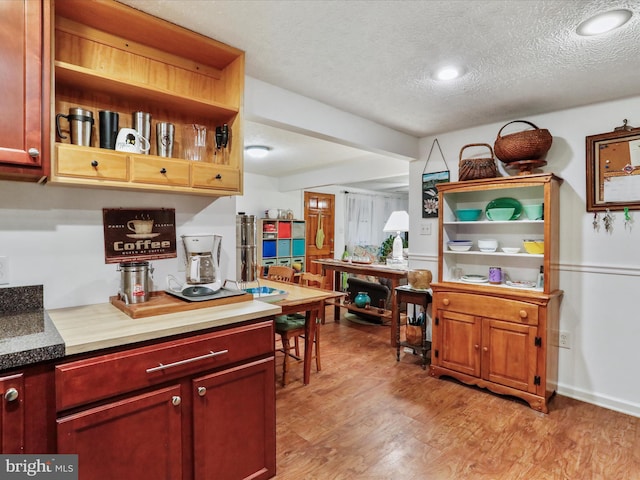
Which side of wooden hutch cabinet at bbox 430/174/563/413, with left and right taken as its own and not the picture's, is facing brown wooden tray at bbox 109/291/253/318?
front

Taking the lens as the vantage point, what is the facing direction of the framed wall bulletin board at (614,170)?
facing the viewer and to the left of the viewer

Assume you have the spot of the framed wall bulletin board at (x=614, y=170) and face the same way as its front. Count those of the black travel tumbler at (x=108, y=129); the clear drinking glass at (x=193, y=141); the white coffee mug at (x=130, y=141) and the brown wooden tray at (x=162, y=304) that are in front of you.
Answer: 4

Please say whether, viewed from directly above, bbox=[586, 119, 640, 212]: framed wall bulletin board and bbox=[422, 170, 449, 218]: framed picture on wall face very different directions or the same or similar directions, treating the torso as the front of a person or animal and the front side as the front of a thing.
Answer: same or similar directions

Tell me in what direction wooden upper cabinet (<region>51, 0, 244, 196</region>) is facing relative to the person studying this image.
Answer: facing the viewer and to the right of the viewer

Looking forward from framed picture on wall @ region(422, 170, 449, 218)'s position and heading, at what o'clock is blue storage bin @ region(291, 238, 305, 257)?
The blue storage bin is roughly at 3 o'clock from the framed picture on wall.

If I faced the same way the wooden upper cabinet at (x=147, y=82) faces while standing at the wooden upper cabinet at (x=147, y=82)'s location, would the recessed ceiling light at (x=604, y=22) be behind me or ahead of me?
ahead

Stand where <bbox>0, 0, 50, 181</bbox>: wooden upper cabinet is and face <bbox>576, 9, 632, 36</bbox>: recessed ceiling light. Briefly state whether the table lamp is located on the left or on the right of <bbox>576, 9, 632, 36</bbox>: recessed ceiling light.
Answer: left

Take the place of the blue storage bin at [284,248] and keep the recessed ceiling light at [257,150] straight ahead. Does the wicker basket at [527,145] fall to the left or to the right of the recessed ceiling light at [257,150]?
left

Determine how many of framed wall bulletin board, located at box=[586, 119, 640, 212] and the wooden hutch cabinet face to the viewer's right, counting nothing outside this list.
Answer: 0

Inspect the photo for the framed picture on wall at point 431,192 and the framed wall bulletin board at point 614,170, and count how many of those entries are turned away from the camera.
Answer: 0

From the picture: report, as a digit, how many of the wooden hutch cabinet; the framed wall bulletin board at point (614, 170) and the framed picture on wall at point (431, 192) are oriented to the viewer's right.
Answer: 0

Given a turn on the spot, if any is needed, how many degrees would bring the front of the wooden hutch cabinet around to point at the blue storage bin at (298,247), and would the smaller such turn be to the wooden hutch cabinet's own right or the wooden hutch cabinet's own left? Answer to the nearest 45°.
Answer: approximately 90° to the wooden hutch cabinet's own right

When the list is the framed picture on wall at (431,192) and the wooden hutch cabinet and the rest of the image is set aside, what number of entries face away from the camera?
0

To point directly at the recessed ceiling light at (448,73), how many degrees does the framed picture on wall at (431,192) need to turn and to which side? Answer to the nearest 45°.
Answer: approximately 45° to its left

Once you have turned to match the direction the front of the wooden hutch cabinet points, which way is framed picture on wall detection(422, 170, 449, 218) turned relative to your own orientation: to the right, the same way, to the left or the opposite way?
the same way

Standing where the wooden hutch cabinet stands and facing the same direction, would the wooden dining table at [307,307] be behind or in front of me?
in front
